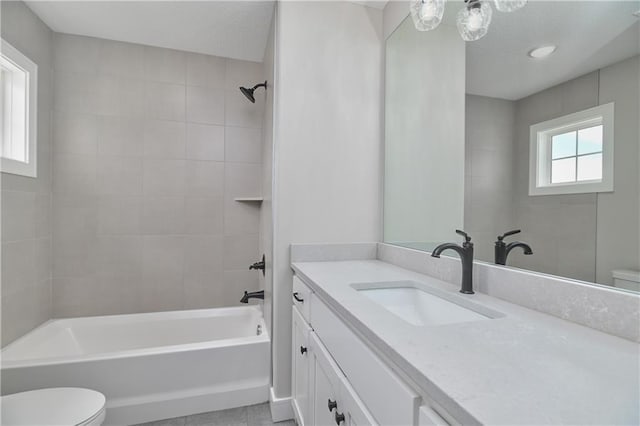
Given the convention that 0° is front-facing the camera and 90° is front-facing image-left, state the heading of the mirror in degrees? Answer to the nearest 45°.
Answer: approximately 45°

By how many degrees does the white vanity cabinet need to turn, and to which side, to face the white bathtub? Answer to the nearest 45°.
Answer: approximately 45° to its right

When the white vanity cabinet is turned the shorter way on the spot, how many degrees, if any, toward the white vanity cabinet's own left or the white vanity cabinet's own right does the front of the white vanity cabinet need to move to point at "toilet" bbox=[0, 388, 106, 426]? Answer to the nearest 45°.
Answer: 0° — it already faces it

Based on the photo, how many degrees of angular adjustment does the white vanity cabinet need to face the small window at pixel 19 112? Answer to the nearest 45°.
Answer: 0° — it already faces it

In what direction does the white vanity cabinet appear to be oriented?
to the viewer's left

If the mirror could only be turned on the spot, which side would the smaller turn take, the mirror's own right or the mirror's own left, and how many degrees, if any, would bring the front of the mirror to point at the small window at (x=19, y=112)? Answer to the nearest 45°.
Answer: approximately 45° to the mirror's own right
